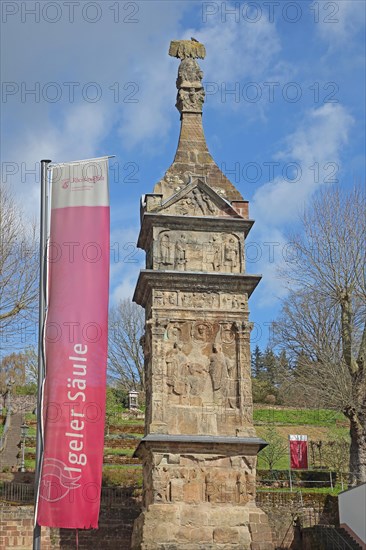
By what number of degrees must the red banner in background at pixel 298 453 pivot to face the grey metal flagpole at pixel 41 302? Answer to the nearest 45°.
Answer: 0° — it already faces it

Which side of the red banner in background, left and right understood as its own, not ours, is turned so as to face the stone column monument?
front

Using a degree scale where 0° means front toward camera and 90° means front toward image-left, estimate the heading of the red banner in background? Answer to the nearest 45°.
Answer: approximately 0°

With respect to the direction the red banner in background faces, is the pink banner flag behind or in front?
in front
